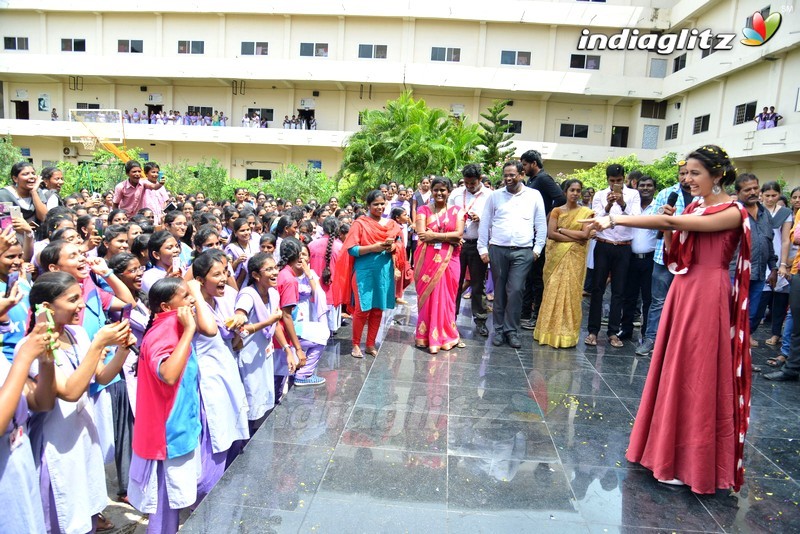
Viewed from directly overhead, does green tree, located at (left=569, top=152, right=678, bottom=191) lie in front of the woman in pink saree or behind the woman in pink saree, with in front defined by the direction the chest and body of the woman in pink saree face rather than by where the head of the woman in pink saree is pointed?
behind

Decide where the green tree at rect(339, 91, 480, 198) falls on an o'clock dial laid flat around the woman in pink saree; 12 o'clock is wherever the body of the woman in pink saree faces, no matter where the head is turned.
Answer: The green tree is roughly at 6 o'clock from the woman in pink saree.

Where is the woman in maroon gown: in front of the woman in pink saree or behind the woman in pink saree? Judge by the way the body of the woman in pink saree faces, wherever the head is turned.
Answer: in front

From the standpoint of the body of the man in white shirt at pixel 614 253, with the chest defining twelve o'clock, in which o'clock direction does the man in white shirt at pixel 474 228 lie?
the man in white shirt at pixel 474 228 is roughly at 3 o'clock from the man in white shirt at pixel 614 253.

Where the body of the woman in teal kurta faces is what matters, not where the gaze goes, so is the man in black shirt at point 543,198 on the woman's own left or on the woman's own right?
on the woman's own left

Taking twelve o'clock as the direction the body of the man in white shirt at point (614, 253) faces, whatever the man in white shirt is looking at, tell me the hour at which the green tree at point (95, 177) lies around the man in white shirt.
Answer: The green tree is roughly at 4 o'clock from the man in white shirt.

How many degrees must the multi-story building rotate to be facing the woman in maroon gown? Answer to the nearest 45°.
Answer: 0° — it already faces them

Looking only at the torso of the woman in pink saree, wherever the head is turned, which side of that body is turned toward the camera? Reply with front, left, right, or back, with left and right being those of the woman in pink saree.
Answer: front

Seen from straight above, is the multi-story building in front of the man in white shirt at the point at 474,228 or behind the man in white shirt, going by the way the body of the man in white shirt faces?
behind

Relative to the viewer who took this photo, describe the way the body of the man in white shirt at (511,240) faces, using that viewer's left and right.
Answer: facing the viewer
